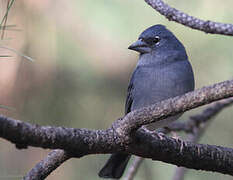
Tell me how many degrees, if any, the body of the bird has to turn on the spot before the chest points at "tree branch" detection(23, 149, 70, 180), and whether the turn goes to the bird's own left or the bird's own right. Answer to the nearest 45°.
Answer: approximately 45° to the bird's own right
